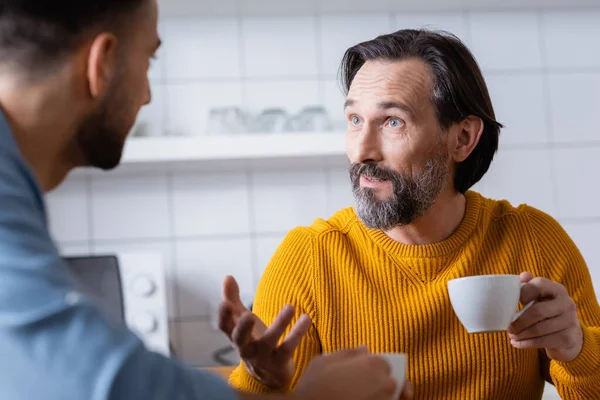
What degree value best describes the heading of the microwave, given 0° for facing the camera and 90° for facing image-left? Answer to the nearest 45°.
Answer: approximately 0°
